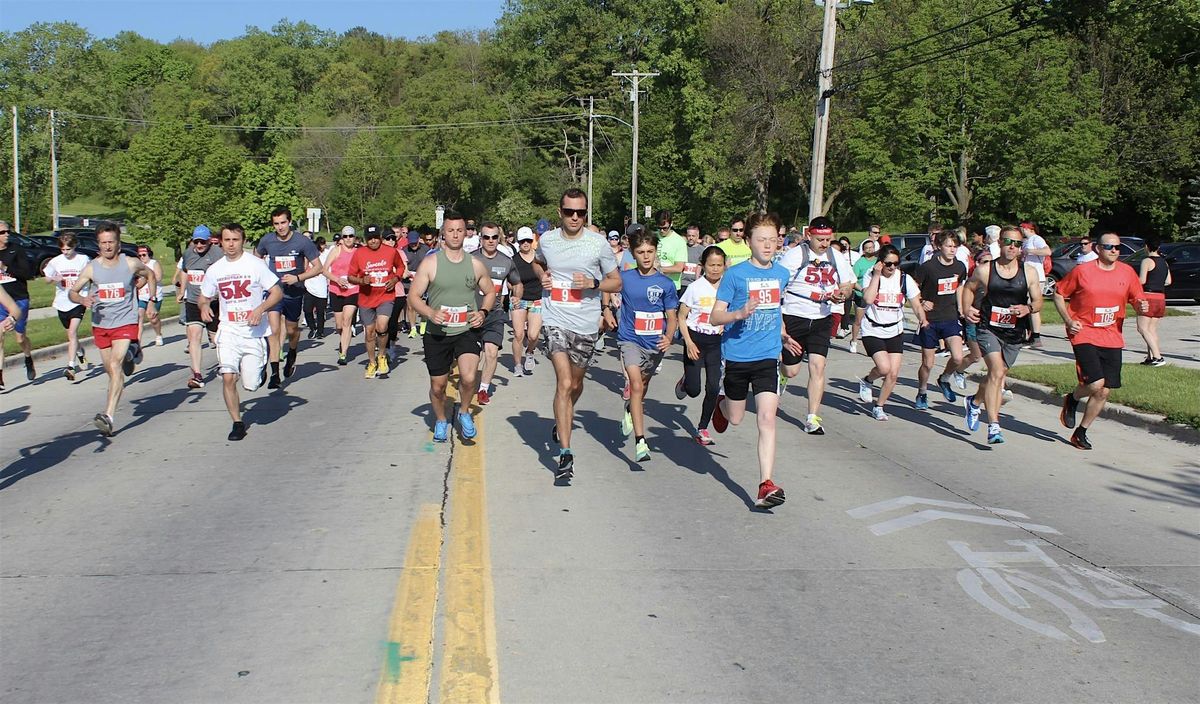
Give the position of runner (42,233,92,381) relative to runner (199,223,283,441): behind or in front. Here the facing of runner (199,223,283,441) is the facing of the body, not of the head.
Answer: behind

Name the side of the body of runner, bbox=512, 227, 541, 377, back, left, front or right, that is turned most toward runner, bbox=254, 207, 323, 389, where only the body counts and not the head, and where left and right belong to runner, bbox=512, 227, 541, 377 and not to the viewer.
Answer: right

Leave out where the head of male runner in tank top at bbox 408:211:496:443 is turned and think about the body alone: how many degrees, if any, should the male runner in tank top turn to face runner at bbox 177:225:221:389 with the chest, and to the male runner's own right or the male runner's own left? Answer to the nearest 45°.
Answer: approximately 135° to the male runner's own right

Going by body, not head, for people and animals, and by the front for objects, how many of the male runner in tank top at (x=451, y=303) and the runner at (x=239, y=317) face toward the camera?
2

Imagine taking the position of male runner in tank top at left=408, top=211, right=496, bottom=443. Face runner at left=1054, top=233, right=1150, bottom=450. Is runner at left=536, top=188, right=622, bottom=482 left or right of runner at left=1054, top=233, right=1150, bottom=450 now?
right

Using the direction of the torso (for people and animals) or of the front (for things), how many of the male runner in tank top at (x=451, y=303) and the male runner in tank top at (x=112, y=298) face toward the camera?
2
